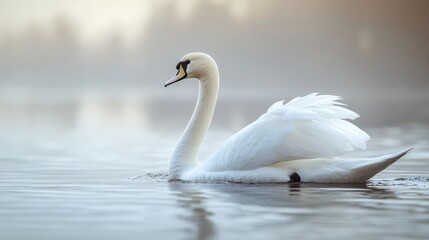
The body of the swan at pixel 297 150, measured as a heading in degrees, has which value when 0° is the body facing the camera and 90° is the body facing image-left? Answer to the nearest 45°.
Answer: approximately 90°
